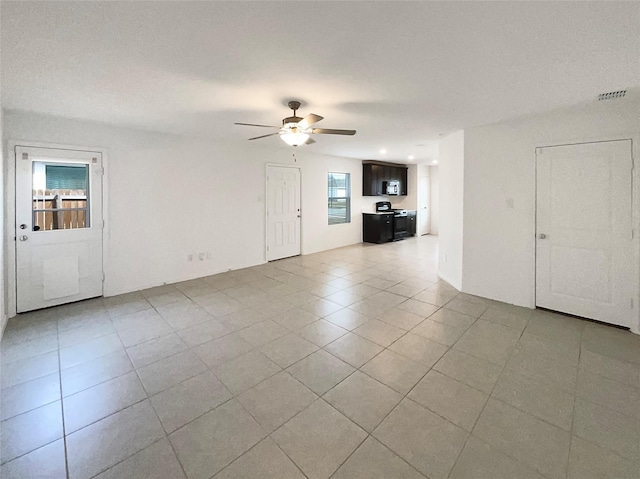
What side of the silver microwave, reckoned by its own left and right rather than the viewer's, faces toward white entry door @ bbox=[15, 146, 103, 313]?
right

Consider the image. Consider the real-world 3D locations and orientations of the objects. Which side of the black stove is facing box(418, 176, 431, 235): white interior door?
left

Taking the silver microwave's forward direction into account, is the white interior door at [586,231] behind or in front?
in front

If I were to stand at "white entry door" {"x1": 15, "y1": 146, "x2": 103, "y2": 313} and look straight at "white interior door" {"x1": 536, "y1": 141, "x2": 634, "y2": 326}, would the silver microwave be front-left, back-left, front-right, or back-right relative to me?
front-left

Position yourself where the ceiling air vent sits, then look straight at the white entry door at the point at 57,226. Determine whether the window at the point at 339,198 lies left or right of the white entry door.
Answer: right

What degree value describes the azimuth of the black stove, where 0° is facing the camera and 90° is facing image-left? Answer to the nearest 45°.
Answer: approximately 315°

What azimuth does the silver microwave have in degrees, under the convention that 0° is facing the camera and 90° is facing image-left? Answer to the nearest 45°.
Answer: approximately 315°

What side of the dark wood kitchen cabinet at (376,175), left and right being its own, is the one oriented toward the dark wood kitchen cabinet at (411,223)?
left

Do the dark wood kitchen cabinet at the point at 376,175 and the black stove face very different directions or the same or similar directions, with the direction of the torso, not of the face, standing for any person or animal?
same or similar directions

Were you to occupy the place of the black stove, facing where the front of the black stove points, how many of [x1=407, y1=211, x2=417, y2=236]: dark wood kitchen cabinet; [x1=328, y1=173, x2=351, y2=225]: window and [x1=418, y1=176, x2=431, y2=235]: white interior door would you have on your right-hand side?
1

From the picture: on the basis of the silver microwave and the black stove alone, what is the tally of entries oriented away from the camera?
0

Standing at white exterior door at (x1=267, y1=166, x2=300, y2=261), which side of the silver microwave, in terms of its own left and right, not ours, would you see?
right

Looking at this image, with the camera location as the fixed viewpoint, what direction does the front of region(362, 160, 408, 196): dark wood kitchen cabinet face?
facing the viewer and to the right of the viewer

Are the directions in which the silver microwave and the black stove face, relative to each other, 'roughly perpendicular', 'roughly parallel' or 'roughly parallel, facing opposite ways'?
roughly parallel
